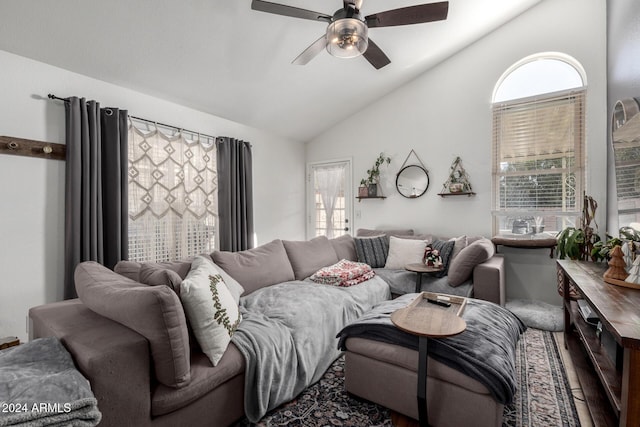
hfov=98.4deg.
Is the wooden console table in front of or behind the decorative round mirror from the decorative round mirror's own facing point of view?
in front

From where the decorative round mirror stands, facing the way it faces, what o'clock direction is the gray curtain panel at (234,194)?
The gray curtain panel is roughly at 2 o'clock from the decorative round mirror.

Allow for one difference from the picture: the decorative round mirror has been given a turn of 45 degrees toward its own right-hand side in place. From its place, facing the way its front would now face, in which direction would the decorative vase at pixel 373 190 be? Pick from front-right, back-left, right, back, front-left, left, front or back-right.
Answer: front-right

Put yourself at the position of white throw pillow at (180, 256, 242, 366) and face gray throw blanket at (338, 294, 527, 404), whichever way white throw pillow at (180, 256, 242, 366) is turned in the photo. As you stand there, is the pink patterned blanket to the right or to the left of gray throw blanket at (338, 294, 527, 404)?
left

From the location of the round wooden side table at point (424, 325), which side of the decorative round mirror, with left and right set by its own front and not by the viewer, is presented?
front

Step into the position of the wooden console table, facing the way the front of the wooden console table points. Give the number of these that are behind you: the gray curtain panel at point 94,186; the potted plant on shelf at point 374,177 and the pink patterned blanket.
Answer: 0

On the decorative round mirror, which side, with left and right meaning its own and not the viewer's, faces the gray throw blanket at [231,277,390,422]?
front

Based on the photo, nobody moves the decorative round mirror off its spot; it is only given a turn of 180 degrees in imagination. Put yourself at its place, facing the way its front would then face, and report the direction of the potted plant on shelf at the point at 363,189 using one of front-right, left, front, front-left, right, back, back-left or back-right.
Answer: left

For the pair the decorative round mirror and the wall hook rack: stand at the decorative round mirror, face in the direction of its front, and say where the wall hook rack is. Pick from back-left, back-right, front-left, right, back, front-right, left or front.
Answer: front-right

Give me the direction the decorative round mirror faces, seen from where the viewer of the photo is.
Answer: facing the viewer

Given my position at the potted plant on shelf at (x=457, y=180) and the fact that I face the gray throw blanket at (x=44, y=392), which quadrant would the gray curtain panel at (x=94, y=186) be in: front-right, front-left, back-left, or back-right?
front-right

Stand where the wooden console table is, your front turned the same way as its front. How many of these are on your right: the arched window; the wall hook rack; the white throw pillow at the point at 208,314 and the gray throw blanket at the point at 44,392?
1

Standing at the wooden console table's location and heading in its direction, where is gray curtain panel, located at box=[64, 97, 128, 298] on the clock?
The gray curtain panel is roughly at 11 o'clock from the wooden console table.

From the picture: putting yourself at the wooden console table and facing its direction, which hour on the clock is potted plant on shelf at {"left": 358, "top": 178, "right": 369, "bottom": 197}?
The potted plant on shelf is roughly at 1 o'clock from the wooden console table.

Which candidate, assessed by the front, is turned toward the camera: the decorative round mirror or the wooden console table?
the decorative round mirror

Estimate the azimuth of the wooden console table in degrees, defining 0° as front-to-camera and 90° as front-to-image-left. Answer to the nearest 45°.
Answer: approximately 90°

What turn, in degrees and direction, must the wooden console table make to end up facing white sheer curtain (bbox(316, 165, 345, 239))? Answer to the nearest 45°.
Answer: approximately 45° to its right

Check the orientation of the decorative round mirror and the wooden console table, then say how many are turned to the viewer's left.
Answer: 1

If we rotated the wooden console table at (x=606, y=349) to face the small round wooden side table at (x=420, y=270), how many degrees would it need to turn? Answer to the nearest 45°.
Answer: approximately 45° to its right

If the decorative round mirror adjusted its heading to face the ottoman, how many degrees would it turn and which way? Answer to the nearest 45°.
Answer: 0° — it already faces it
